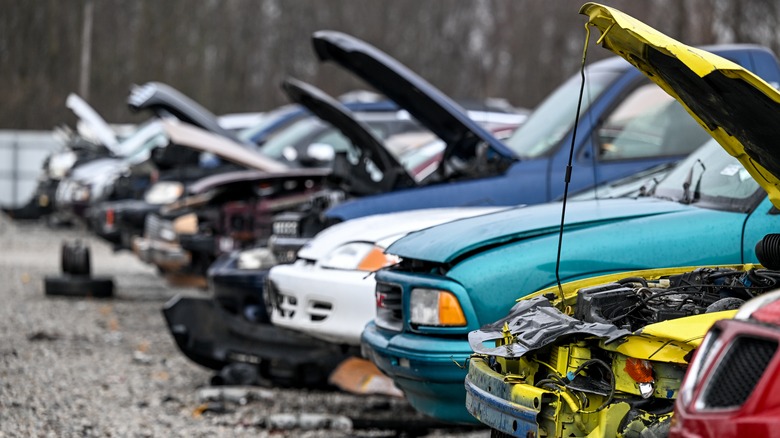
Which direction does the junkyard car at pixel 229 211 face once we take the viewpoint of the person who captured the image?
facing the viewer and to the left of the viewer

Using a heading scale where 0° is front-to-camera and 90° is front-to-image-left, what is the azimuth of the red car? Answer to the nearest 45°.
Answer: approximately 45°

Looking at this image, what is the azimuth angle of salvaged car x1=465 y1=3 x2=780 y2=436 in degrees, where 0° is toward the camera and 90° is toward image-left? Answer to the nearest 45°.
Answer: approximately 45°

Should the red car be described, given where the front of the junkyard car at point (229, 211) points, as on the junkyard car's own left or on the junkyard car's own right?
on the junkyard car's own left

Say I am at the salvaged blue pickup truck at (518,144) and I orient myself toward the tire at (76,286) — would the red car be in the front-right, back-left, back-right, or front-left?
back-left

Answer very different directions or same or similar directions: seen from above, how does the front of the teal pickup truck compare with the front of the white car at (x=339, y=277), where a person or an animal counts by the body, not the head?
same or similar directions

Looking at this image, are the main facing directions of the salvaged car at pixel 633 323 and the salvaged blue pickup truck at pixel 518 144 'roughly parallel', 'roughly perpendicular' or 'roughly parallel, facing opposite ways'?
roughly parallel

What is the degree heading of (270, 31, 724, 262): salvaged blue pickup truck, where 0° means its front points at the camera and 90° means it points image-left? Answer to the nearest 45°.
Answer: approximately 45°

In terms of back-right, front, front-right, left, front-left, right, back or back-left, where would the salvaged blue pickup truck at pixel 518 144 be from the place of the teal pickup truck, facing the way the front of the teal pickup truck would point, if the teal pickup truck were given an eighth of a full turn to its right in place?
right

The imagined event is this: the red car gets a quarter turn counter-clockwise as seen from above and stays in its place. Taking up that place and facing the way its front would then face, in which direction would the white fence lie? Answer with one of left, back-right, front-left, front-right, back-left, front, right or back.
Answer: back

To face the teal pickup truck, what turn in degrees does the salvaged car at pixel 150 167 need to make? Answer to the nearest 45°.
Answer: approximately 45° to its left

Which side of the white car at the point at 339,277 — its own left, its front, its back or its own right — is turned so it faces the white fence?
right

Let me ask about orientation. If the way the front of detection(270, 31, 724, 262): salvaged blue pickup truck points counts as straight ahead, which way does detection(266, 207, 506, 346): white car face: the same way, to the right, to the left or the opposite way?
the same way

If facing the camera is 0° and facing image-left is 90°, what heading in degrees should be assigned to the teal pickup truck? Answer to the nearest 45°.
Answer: approximately 45°

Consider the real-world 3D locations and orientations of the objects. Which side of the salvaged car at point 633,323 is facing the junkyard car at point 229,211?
right

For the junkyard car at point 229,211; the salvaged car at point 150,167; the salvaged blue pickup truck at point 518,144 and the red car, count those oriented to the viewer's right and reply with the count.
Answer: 0
